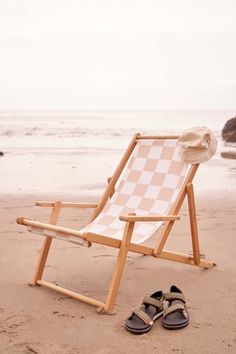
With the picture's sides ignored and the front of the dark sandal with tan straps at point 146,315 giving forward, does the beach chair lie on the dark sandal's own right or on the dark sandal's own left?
on the dark sandal's own right

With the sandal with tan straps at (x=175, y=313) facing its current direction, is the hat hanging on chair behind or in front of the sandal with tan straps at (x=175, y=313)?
behind

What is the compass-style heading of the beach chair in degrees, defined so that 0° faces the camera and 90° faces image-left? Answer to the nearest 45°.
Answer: approximately 45°

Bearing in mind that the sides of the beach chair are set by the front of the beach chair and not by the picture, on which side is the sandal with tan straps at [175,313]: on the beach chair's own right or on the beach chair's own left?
on the beach chair's own left

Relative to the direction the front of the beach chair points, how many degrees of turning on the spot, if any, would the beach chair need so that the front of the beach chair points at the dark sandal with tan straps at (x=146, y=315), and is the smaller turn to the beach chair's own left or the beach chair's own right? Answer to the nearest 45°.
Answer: approximately 45° to the beach chair's own left

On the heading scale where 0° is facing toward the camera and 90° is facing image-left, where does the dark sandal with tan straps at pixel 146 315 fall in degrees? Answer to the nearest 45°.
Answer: approximately 45°
